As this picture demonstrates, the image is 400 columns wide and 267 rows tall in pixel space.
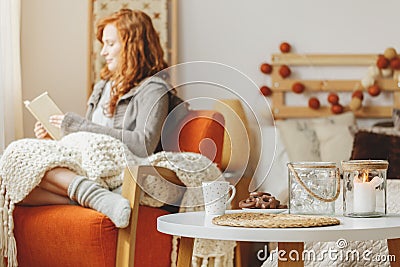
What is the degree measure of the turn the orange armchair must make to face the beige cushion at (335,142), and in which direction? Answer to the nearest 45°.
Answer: approximately 180°

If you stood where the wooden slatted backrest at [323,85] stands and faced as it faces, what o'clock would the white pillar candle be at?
The white pillar candle is roughly at 12 o'clock from the wooden slatted backrest.

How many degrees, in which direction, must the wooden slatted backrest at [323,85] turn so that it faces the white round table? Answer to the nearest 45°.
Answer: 0° — it already faces it

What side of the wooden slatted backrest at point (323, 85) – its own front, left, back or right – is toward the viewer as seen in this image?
front

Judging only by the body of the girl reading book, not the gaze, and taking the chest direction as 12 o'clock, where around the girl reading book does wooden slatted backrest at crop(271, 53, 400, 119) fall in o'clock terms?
The wooden slatted backrest is roughly at 6 o'clock from the girl reading book.

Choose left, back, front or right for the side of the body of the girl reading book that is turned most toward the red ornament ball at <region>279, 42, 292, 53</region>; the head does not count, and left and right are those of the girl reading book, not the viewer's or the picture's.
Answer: back

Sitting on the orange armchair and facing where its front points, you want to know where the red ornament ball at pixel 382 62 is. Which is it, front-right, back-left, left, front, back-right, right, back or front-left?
back

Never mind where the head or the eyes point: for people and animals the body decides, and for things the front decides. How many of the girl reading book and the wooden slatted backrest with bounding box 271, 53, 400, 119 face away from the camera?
0

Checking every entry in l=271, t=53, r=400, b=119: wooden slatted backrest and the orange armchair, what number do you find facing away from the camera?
0

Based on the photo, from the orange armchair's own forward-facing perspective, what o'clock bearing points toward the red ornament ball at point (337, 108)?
The red ornament ball is roughly at 6 o'clock from the orange armchair.

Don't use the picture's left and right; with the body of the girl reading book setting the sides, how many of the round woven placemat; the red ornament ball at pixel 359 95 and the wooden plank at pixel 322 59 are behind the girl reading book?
2

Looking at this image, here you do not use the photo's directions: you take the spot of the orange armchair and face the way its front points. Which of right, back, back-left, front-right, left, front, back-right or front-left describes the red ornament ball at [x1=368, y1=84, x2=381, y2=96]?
back

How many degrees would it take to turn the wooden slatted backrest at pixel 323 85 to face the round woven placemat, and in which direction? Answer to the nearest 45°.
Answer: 0° — it already faces it

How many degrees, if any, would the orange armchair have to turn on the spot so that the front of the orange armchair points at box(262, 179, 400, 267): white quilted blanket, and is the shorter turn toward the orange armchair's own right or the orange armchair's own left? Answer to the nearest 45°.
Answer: approximately 180°
